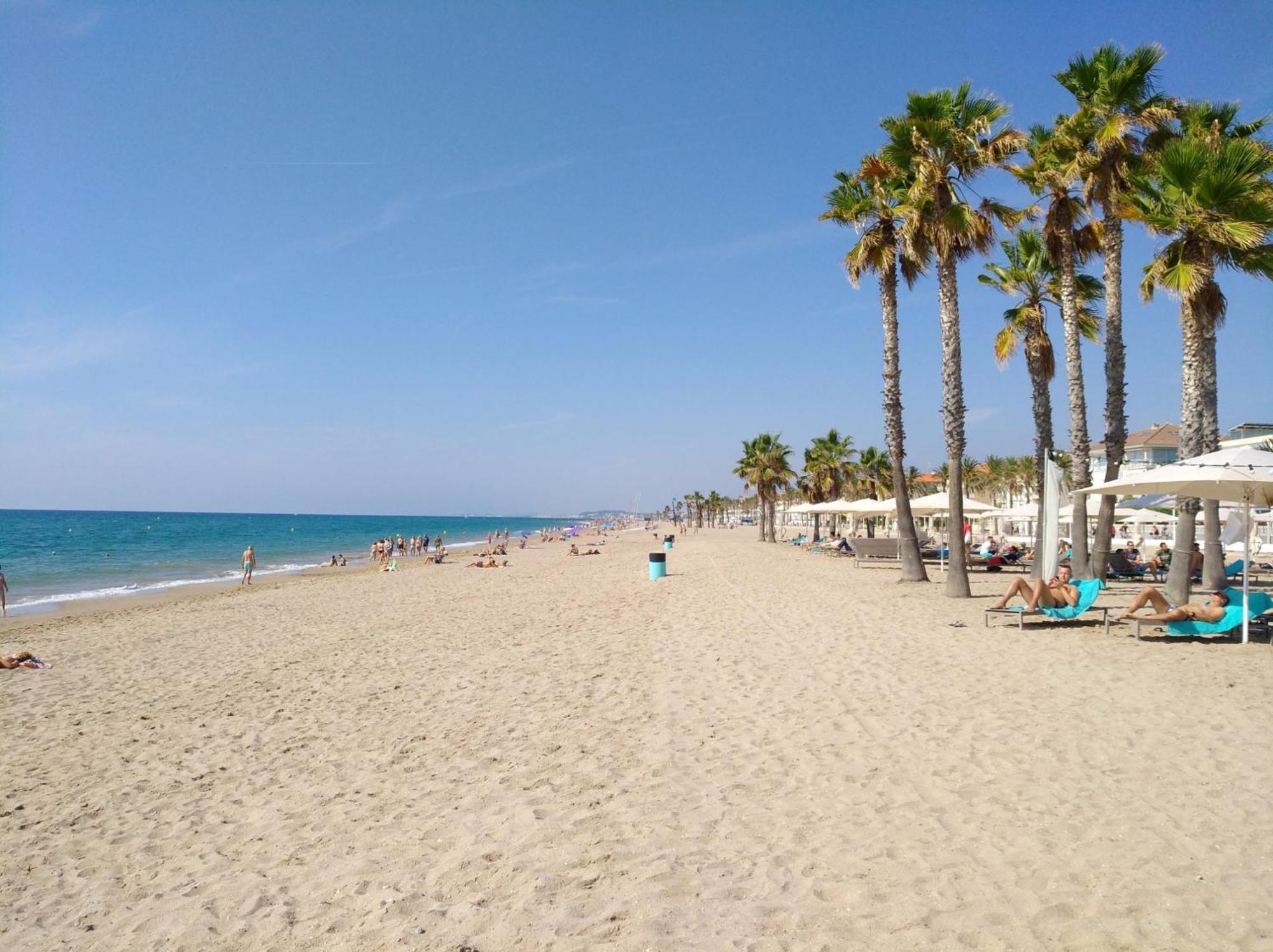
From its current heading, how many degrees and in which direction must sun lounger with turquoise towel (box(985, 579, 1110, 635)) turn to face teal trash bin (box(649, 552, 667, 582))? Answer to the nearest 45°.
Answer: approximately 45° to its right

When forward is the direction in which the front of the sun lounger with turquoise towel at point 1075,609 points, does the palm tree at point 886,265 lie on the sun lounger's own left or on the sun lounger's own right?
on the sun lounger's own right

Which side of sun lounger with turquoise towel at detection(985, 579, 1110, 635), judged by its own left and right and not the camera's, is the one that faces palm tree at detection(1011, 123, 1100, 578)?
right

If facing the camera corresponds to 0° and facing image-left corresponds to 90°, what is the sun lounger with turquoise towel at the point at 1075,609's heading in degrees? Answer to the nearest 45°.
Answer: approximately 90°

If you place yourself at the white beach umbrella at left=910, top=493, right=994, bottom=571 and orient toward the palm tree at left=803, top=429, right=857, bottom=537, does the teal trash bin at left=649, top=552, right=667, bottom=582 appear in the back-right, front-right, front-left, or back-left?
back-left

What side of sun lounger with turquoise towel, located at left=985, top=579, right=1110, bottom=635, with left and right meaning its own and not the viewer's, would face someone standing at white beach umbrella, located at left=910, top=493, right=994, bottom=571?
right

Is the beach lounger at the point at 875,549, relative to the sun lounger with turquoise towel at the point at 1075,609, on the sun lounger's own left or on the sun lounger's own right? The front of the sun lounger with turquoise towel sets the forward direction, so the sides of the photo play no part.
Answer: on the sun lounger's own right

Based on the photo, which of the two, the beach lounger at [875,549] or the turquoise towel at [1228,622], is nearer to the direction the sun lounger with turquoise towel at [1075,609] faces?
the beach lounger
